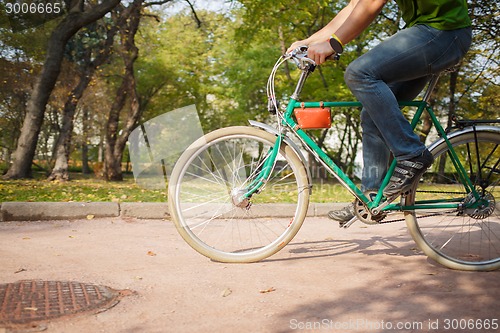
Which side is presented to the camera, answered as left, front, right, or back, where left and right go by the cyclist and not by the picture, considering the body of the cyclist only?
left

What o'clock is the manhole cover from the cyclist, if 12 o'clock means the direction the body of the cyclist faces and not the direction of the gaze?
The manhole cover is roughly at 11 o'clock from the cyclist.

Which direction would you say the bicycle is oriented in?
to the viewer's left
